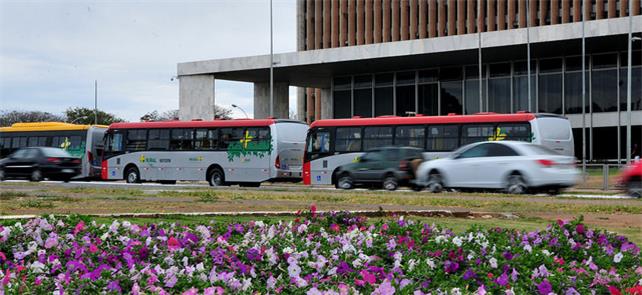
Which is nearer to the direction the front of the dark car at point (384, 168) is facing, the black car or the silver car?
the black car

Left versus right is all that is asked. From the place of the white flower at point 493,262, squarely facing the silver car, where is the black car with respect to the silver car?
left

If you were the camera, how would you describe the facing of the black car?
facing away from the viewer and to the left of the viewer

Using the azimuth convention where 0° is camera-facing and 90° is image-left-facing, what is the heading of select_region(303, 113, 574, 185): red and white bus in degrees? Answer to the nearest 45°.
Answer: approximately 135°

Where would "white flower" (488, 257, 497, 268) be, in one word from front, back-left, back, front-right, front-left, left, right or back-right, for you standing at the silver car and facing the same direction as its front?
back-left

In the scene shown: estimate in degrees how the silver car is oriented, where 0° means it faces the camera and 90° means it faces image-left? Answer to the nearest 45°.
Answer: approximately 135°

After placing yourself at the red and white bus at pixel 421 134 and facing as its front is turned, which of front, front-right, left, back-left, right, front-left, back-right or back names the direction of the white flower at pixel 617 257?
back-left

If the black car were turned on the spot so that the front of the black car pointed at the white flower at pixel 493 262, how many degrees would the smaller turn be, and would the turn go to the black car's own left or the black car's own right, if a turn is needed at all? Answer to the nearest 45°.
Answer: approximately 135° to the black car's own left

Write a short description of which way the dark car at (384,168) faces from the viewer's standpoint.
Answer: facing away from the viewer and to the left of the viewer
